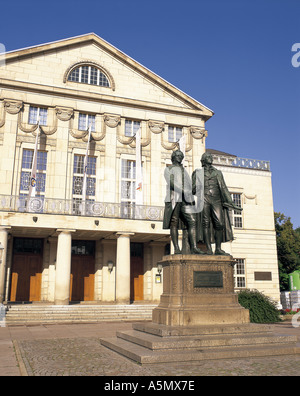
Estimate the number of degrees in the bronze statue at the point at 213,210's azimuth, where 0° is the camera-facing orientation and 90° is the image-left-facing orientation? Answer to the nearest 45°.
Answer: approximately 0°

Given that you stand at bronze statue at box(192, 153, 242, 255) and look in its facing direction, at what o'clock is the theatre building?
The theatre building is roughly at 5 o'clock from the bronze statue.

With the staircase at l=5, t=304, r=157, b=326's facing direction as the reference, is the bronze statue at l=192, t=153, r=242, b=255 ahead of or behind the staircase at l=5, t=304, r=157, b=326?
ahead

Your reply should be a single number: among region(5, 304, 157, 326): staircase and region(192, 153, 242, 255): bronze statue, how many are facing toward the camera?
2

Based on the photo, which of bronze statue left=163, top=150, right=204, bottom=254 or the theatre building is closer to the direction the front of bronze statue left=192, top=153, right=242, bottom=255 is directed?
the bronze statue

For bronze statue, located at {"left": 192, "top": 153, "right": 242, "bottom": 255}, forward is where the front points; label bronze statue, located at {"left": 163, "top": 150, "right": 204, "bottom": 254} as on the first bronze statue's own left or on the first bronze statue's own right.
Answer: on the first bronze statue's own right

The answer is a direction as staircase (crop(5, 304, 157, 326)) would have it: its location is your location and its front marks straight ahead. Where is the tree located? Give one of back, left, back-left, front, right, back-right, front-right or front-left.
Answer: back-left

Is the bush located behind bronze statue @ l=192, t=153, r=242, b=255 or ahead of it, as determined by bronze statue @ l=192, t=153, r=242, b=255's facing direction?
behind

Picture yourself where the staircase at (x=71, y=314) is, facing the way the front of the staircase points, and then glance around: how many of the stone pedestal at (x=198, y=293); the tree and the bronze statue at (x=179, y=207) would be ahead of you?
2
